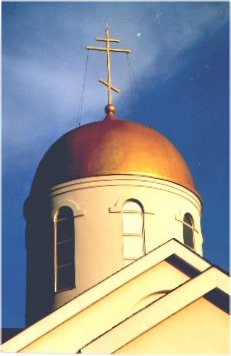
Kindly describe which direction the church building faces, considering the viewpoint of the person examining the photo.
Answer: facing the viewer and to the right of the viewer
